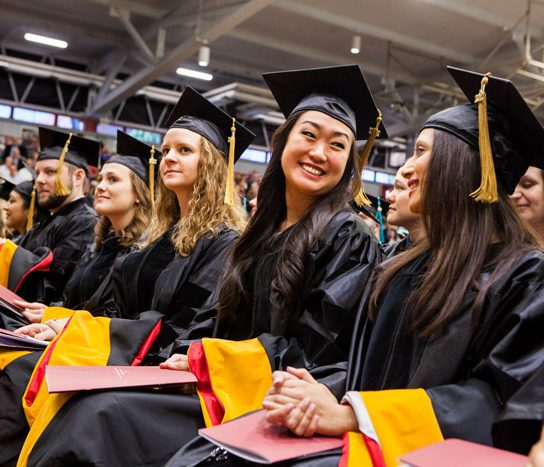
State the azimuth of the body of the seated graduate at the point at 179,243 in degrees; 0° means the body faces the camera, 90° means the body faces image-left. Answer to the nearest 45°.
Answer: approximately 45°

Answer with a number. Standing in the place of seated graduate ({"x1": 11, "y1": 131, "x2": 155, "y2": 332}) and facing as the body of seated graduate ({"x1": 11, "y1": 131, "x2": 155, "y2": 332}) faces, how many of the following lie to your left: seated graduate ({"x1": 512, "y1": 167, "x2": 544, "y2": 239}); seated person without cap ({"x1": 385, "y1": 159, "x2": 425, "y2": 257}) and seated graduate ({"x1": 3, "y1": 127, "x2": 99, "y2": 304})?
2

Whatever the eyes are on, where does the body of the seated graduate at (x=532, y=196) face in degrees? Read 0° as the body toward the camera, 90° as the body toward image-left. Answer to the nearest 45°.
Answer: approximately 90°

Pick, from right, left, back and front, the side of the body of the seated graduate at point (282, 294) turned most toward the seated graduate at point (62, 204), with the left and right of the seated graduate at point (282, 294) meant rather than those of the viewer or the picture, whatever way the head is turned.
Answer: right

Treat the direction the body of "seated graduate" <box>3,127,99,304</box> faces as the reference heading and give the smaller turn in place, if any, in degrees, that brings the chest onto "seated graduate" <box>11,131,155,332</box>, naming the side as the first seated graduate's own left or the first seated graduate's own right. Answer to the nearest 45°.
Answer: approximately 45° to the first seated graduate's own left

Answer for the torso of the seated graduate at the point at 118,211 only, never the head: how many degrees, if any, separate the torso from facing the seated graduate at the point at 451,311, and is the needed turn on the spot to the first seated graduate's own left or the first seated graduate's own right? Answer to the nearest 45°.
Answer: approximately 45° to the first seated graduate's own left

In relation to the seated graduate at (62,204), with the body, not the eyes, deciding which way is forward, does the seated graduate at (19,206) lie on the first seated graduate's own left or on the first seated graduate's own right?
on the first seated graduate's own right

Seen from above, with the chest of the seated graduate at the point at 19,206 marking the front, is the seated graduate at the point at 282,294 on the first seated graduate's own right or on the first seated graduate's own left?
on the first seated graduate's own left
